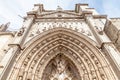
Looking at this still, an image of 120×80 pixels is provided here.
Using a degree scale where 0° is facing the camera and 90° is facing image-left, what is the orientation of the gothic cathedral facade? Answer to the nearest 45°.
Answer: approximately 0°
